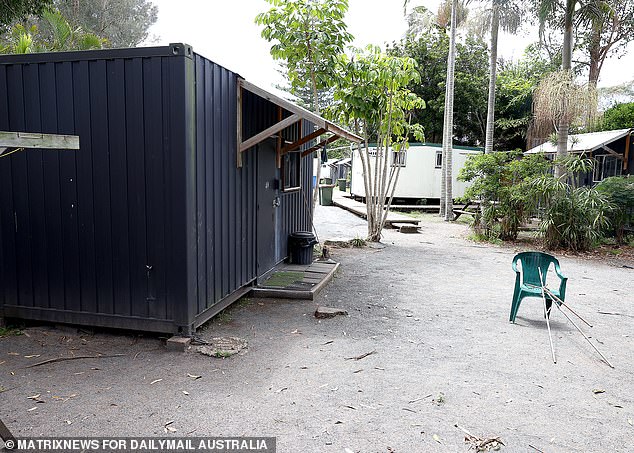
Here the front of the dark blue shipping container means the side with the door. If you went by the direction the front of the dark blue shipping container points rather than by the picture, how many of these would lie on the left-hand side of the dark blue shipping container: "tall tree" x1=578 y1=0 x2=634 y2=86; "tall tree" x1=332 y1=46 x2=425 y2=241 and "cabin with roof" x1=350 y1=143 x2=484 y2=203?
3

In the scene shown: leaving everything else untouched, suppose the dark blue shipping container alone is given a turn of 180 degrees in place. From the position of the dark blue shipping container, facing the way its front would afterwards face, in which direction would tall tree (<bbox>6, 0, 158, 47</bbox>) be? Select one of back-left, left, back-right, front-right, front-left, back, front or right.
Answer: front-right

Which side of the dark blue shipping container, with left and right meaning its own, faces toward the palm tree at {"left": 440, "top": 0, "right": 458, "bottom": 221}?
left

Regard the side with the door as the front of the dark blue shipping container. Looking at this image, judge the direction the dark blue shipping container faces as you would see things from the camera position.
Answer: facing the viewer and to the right of the viewer

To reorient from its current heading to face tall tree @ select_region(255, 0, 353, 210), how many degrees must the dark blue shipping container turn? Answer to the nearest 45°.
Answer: approximately 90° to its left

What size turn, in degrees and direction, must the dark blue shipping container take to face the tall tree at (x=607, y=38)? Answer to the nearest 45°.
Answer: approximately 90° to its left

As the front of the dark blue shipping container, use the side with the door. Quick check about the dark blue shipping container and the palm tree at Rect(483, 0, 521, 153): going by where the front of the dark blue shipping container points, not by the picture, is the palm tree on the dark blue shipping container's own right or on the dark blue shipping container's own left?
on the dark blue shipping container's own left

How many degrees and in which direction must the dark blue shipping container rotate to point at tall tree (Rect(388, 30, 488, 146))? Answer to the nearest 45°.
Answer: approximately 90° to its left

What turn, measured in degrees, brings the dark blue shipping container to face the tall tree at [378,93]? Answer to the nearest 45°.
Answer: approximately 90° to its left
